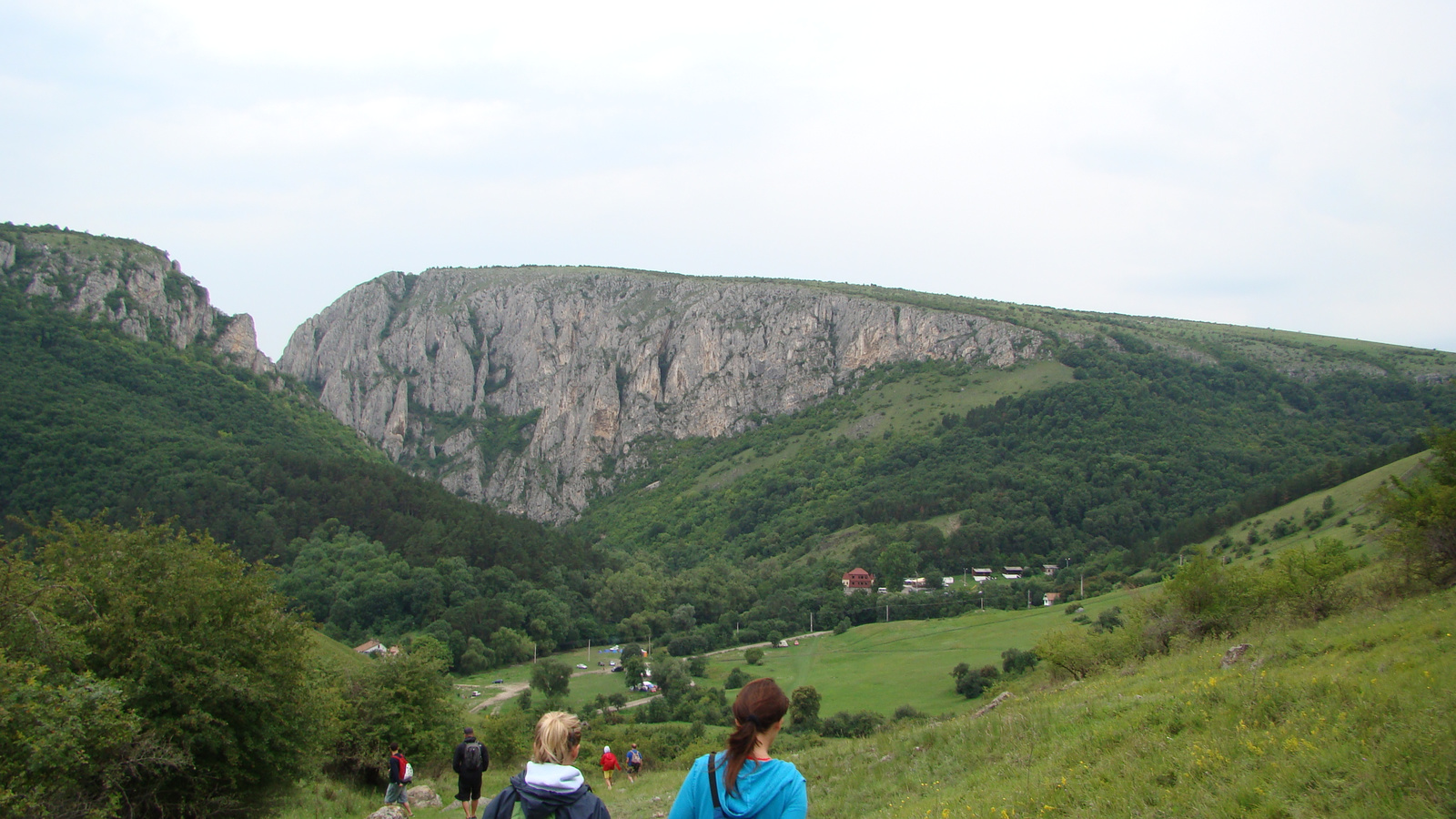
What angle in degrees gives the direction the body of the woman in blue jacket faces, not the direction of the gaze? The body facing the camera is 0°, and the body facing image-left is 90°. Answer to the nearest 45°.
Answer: approximately 180°

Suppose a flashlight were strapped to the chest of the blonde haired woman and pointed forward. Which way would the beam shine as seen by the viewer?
away from the camera

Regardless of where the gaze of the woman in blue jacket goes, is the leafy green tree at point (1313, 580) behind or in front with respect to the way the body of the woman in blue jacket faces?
in front

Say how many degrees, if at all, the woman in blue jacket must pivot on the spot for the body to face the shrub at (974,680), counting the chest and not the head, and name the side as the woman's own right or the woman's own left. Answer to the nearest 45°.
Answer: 0° — they already face it

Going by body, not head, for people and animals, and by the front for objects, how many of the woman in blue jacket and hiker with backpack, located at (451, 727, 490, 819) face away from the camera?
2

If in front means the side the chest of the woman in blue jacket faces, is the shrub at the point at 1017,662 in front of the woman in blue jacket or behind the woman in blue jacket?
in front

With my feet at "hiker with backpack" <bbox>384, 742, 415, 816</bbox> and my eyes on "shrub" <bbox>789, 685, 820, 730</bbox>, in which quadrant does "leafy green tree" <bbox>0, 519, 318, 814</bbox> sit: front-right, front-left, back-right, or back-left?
back-left

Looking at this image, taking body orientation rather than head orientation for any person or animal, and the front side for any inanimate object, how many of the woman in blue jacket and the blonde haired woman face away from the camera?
2

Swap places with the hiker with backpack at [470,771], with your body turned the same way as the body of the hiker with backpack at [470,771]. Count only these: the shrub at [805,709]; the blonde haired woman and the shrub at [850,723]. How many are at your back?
1

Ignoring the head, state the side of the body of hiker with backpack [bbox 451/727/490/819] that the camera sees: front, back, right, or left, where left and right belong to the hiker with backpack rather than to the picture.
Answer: back

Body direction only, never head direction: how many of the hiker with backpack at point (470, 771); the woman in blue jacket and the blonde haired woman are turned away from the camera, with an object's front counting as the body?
3
